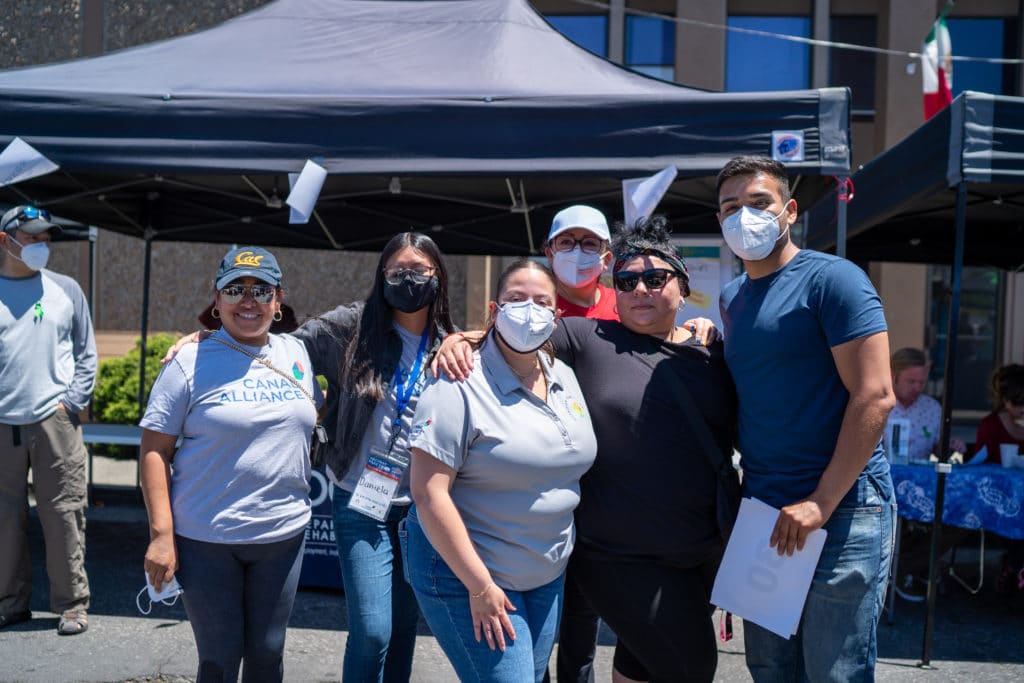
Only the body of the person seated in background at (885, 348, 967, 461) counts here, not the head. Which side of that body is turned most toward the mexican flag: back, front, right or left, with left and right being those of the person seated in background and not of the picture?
back

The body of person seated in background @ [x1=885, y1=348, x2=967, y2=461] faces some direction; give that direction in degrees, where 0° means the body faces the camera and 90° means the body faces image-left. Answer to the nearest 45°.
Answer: approximately 0°

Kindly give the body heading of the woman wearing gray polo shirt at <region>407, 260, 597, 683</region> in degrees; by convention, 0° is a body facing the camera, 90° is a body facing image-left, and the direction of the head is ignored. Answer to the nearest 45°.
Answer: approximately 315°

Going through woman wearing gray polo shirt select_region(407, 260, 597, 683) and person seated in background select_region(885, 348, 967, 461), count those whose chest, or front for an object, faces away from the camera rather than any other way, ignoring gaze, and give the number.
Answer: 0

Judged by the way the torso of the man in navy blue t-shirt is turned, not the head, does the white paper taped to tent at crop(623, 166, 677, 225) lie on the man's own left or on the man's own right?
on the man's own right

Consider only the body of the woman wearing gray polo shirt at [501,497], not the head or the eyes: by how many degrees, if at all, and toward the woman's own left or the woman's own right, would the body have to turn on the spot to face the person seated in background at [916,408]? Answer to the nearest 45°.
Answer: approximately 90° to the woman's own left

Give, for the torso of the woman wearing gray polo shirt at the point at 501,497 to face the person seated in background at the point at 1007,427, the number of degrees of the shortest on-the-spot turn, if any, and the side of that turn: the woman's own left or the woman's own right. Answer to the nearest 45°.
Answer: approximately 90° to the woman's own left

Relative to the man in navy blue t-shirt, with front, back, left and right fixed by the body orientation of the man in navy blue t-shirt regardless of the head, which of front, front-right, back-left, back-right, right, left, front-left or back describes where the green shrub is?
right

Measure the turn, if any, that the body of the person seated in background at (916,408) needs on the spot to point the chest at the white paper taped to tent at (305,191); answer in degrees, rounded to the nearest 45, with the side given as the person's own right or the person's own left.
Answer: approximately 45° to the person's own right

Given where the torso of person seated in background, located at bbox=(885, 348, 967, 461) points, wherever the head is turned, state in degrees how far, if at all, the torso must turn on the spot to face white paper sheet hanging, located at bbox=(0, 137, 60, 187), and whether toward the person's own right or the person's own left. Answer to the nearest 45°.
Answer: approximately 45° to the person's own right

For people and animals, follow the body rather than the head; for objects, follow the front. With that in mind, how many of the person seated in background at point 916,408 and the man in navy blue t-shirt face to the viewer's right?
0

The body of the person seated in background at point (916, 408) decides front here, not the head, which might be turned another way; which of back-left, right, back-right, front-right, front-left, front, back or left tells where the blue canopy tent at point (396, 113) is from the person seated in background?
front-right
